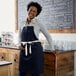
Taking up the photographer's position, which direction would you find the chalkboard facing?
facing the viewer

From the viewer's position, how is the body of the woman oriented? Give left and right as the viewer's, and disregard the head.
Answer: facing the viewer and to the left of the viewer

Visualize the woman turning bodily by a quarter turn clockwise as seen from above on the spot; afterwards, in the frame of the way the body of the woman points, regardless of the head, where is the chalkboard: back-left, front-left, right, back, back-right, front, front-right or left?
right
